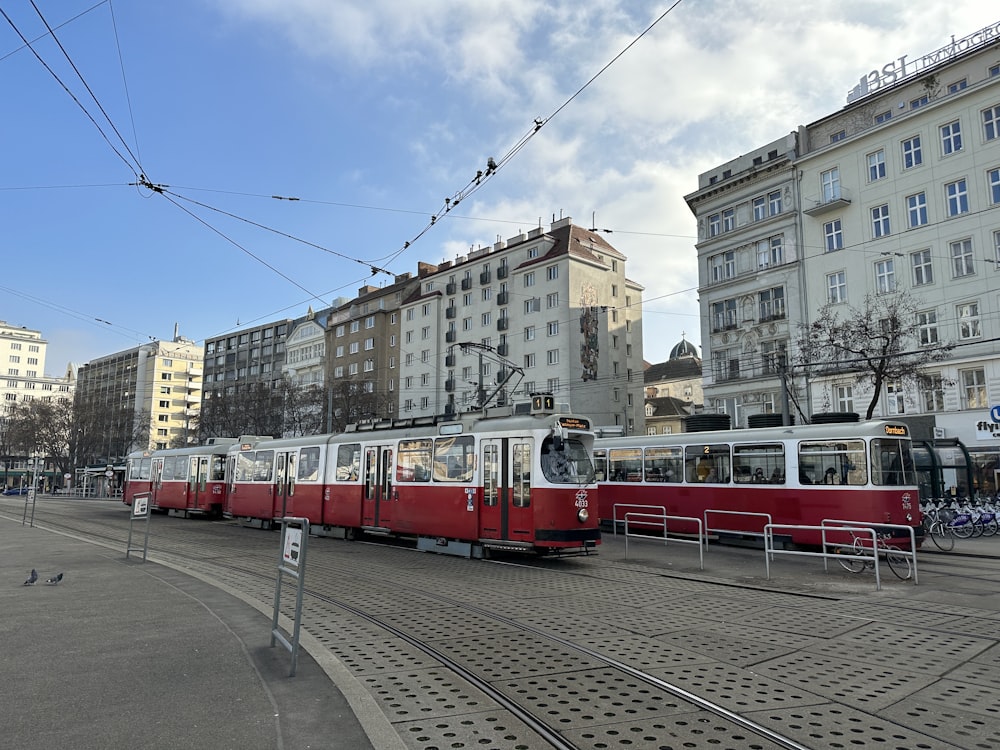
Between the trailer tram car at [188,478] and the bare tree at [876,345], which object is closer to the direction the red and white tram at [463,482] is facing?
the bare tree

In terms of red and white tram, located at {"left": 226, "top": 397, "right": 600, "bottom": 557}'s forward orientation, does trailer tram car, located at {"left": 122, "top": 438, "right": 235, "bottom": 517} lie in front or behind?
behind

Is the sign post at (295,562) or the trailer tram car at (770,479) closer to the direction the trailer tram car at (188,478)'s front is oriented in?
the trailer tram car

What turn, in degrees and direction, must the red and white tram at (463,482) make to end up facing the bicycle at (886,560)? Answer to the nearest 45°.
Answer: approximately 45° to its left

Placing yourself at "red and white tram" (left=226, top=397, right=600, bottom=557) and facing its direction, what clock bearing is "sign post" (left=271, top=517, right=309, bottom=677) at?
The sign post is roughly at 2 o'clock from the red and white tram.

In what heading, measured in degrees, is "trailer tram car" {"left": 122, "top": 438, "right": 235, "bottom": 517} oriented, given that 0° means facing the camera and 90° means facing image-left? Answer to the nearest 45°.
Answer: approximately 315°

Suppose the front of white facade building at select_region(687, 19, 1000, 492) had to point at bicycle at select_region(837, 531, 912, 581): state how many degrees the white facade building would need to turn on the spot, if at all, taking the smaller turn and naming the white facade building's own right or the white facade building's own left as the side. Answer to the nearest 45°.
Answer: approximately 45° to the white facade building's own left

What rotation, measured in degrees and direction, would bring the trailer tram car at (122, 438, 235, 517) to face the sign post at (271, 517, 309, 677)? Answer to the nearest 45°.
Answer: approximately 45° to its right

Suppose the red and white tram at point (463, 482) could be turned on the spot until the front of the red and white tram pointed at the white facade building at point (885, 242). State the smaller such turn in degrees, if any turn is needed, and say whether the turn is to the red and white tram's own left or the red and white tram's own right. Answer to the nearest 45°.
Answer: approximately 90° to the red and white tram's own left

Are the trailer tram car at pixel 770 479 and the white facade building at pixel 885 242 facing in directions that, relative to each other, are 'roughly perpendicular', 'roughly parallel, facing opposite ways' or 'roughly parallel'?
roughly perpendicular

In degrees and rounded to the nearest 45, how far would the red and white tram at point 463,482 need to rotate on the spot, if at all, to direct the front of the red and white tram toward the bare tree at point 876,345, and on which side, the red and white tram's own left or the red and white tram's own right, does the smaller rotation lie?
approximately 90° to the red and white tram's own left

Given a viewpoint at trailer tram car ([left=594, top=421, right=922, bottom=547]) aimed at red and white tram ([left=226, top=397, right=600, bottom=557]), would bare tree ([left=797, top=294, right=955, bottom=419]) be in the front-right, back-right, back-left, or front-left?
back-right
